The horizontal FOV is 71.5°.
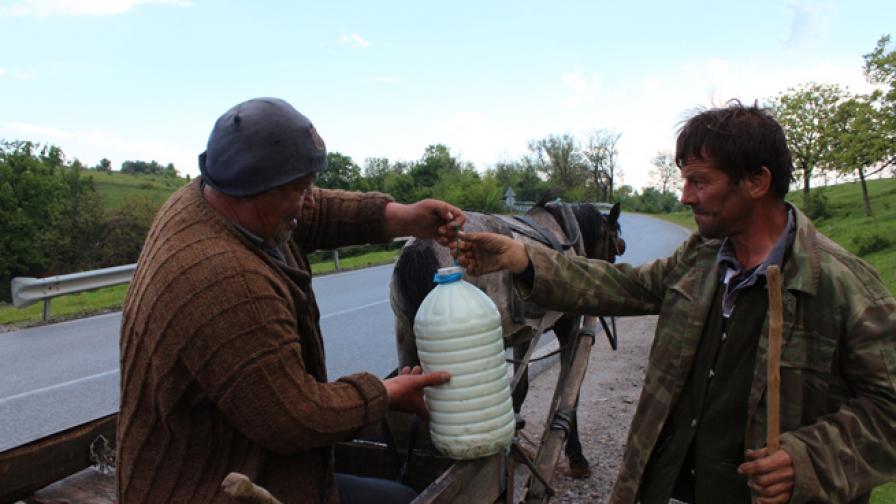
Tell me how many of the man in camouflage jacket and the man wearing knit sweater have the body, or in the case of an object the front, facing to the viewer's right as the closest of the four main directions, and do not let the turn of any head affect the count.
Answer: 1

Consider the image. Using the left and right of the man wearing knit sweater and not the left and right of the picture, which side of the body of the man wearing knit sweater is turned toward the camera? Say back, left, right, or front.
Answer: right

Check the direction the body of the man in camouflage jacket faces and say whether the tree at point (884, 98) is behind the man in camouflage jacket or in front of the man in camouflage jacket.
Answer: behind

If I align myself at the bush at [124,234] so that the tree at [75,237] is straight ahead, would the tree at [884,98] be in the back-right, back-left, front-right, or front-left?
back-left

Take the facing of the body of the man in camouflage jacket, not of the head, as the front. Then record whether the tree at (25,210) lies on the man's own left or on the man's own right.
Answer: on the man's own right

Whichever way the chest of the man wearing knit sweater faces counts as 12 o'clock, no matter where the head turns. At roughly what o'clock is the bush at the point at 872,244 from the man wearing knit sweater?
The bush is roughly at 11 o'clock from the man wearing knit sweater.

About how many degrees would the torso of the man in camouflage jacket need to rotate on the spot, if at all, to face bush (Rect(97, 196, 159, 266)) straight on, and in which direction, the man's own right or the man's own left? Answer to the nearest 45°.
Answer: approximately 90° to the man's own right

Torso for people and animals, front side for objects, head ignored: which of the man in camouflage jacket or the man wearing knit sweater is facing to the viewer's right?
the man wearing knit sweater

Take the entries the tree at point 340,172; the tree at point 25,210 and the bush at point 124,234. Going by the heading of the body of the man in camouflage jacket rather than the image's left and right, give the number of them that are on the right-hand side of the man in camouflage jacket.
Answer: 3
